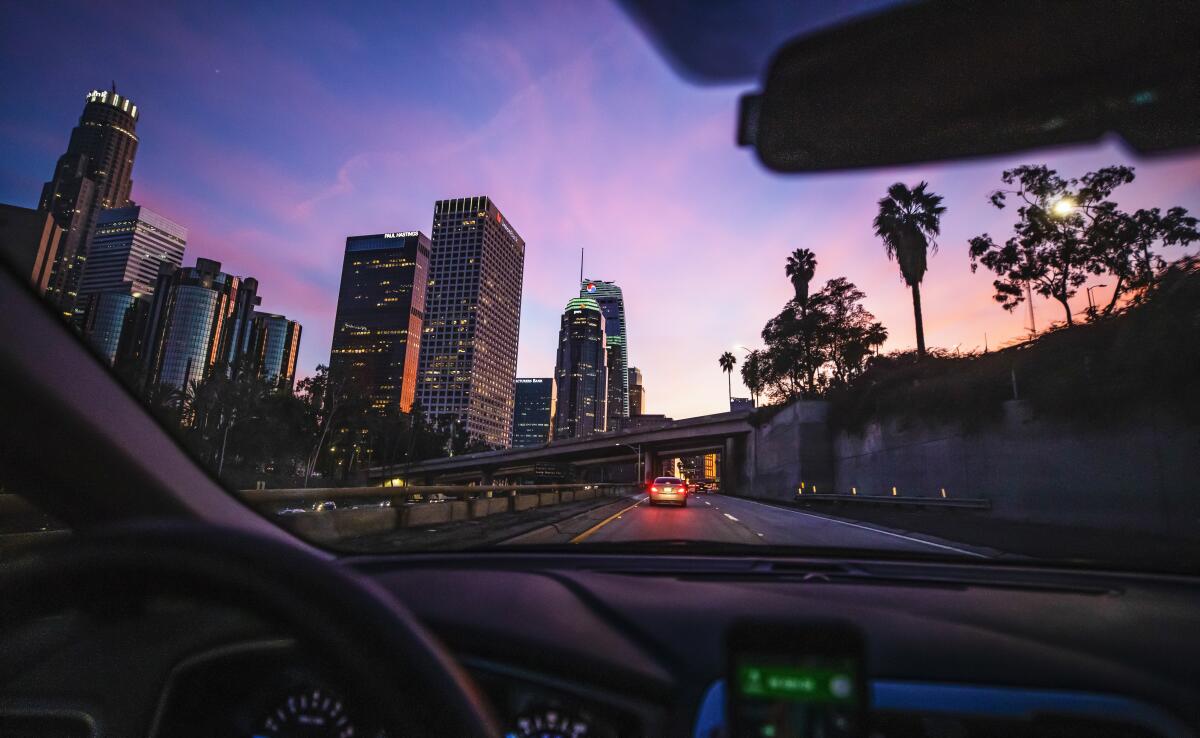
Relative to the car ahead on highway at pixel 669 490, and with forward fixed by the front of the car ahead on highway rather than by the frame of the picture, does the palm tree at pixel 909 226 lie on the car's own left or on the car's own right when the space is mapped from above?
on the car's own right

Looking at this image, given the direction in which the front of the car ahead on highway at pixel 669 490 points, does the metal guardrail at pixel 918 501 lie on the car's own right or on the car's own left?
on the car's own right

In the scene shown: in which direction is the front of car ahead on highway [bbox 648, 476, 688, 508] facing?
away from the camera
